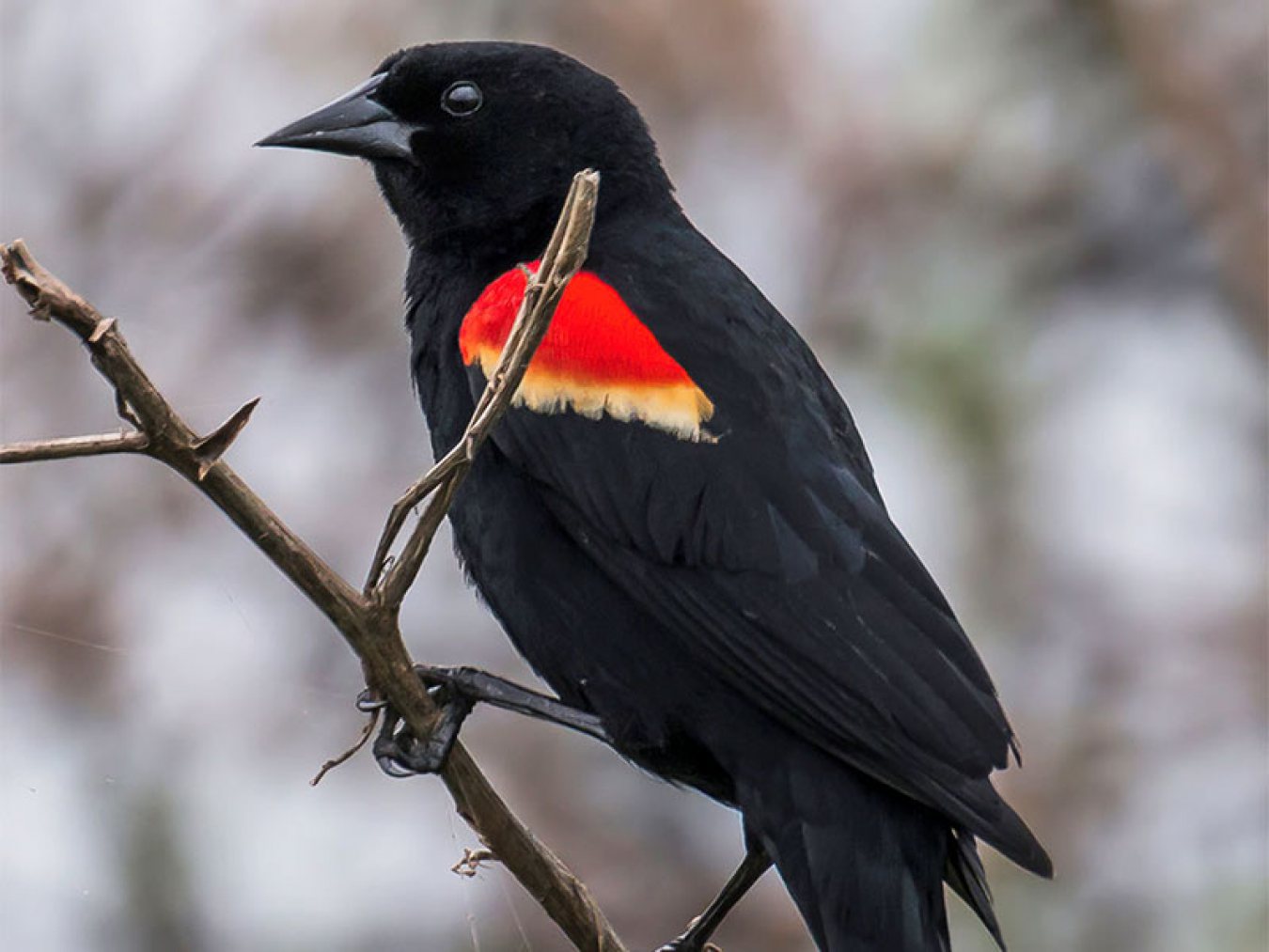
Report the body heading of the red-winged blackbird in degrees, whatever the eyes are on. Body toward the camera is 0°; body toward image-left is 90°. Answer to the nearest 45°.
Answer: approximately 90°
